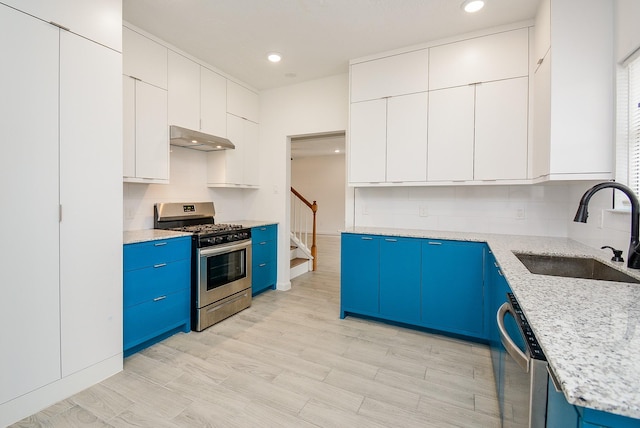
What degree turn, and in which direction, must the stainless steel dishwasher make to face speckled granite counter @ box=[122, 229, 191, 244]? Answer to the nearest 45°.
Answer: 0° — it already faces it

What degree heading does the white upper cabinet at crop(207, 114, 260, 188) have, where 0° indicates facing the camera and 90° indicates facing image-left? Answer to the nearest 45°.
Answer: approximately 315°

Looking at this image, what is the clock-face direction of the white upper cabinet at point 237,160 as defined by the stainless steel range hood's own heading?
The white upper cabinet is roughly at 9 o'clock from the stainless steel range hood.

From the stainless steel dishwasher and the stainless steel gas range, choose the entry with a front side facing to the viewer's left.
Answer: the stainless steel dishwasher

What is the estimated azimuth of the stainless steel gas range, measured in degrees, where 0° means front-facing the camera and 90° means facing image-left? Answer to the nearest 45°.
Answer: approximately 315°

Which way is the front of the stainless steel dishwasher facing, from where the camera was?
facing to the left of the viewer

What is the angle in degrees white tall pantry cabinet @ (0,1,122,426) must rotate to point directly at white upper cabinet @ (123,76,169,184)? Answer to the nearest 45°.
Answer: approximately 90° to its left

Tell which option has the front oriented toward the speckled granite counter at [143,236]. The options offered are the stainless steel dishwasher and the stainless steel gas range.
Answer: the stainless steel dishwasher
